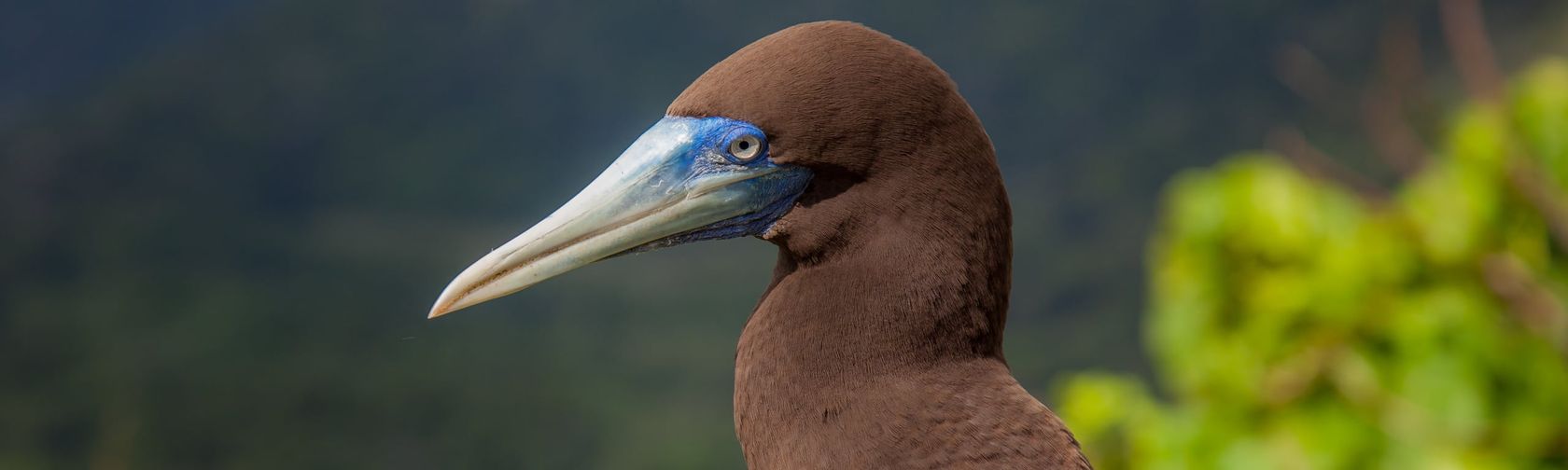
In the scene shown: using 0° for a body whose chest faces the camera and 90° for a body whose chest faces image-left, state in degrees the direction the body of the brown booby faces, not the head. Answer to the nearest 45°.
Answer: approximately 90°
